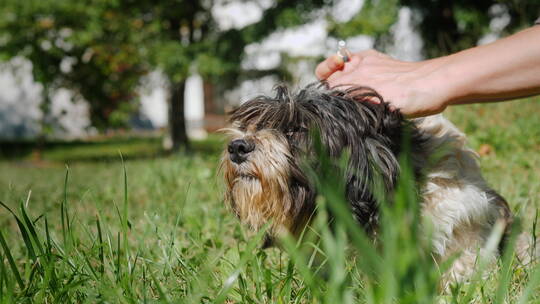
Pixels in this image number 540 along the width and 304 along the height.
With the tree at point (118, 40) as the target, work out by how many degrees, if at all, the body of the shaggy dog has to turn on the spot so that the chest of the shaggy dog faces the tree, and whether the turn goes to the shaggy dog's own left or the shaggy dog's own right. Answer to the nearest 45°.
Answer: approximately 45° to the shaggy dog's own right

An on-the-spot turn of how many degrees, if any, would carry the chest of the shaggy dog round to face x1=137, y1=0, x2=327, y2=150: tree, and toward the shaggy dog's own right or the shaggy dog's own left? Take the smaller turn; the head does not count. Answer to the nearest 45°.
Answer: approximately 90° to the shaggy dog's own right

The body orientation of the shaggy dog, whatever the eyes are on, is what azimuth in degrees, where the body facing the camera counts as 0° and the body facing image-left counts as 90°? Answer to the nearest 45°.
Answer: approximately 90°
